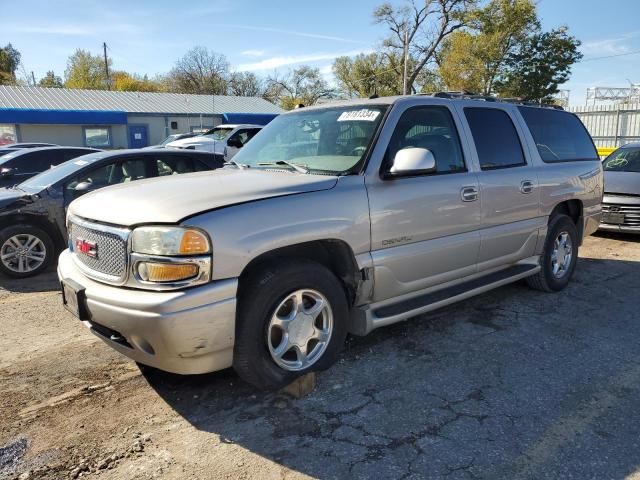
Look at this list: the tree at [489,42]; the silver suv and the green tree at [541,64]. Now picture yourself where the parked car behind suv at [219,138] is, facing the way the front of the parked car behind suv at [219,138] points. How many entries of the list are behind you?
2

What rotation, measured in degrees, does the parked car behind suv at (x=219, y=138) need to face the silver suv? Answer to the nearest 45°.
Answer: approximately 45° to its left

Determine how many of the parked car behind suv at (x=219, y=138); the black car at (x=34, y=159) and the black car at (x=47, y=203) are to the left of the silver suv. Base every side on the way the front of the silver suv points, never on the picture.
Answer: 0

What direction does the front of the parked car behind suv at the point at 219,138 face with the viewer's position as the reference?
facing the viewer and to the left of the viewer

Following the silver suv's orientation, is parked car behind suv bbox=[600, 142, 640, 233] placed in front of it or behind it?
behind

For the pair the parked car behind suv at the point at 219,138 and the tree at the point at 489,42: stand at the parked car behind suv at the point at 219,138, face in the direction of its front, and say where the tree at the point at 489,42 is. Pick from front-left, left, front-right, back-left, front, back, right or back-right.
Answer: back

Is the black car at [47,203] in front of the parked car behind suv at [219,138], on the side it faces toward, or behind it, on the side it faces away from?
in front

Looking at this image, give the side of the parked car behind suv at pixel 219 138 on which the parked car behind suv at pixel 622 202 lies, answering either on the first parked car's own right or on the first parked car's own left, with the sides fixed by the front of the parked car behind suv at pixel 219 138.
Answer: on the first parked car's own left

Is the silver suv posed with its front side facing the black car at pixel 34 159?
no

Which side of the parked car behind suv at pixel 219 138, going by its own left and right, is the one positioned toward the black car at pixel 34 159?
front

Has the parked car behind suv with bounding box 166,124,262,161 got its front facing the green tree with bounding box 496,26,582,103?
no

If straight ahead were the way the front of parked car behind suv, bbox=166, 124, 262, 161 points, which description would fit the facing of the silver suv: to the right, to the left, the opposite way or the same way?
the same way

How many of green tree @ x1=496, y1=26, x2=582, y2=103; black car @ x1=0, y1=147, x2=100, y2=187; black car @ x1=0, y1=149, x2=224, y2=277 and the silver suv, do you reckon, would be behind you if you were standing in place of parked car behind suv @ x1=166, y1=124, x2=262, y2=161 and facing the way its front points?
1

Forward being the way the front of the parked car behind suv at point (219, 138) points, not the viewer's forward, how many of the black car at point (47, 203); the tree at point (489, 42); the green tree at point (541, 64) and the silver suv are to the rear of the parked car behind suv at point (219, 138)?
2

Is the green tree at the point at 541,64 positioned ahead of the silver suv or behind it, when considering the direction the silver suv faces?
behind

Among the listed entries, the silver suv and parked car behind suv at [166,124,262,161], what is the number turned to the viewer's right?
0
